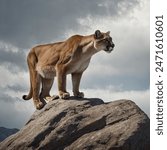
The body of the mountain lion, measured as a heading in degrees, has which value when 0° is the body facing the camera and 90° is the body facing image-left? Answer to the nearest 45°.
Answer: approximately 270°
